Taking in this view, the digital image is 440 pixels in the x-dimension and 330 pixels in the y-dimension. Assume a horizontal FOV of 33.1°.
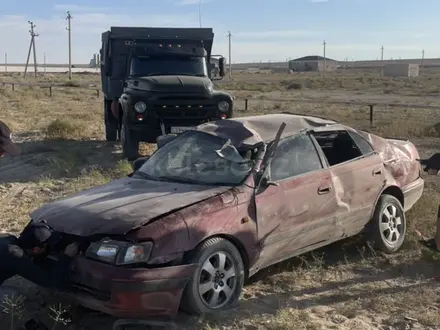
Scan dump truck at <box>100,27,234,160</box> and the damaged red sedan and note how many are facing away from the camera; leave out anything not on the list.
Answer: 0

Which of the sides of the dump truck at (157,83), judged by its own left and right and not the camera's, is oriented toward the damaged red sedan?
front

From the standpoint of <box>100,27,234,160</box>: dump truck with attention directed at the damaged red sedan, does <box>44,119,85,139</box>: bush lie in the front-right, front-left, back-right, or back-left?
back-right

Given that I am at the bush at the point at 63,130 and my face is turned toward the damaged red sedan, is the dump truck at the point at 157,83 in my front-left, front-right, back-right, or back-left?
front-left

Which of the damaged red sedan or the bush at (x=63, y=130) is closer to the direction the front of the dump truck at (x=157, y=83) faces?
the damaged red sedan

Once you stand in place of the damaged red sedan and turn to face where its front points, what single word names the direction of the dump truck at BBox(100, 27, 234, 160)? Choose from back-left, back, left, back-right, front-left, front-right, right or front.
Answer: back-right

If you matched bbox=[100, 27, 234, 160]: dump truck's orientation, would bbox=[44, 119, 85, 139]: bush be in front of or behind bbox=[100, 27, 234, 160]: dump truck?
behind

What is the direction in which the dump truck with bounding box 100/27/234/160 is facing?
toward the camera

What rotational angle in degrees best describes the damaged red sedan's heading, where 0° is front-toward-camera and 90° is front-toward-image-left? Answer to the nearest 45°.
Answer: approximately 45°

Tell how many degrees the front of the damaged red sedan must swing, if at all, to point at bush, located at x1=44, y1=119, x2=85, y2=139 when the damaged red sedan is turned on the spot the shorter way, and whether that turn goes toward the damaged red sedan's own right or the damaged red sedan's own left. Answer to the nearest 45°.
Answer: approximately 135° to the damaged red sedan's own right
